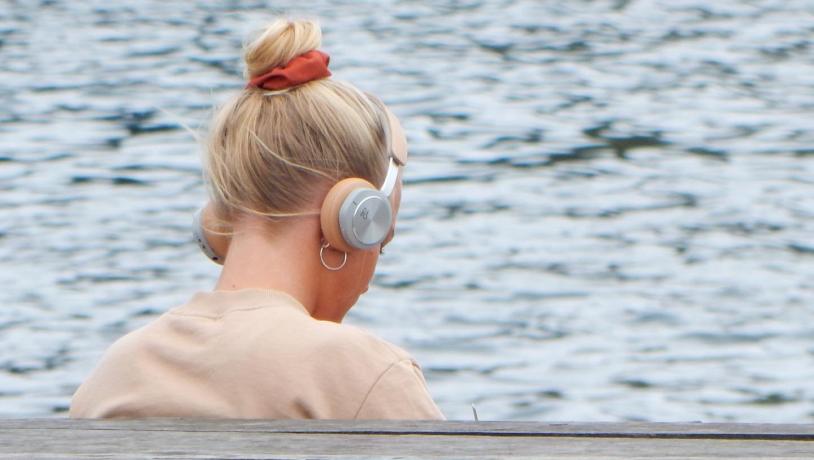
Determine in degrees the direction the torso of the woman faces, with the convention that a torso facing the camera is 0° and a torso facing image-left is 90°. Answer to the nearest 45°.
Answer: approximately 225°
